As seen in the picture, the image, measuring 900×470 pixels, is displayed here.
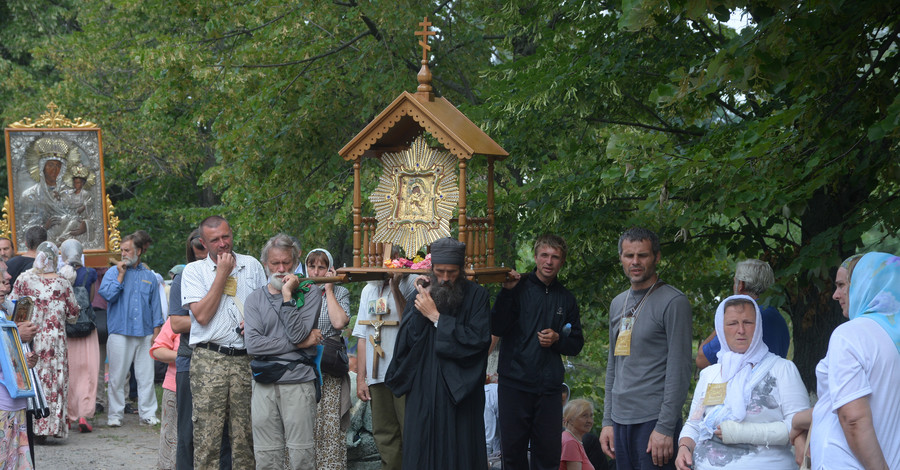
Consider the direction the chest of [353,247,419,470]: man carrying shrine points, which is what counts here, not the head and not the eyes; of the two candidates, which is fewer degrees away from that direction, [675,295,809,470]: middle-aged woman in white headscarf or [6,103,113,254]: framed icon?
the middle-aged woman in white headscarf

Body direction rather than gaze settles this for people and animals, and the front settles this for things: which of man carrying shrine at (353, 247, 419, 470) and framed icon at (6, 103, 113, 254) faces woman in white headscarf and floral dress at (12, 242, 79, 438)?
the framed icon

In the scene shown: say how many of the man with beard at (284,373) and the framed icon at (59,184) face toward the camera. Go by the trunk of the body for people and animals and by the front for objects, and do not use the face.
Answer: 2

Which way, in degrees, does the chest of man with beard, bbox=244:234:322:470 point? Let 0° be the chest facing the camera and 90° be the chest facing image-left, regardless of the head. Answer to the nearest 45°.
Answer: approximately 0°

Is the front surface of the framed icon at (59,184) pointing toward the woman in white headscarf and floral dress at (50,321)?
yes

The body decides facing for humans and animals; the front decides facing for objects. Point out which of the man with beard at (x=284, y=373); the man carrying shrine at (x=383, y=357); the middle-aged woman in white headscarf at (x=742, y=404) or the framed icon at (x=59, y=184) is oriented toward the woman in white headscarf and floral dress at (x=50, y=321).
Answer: the framed icon
